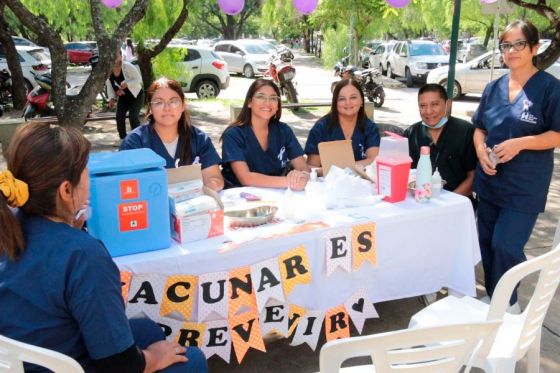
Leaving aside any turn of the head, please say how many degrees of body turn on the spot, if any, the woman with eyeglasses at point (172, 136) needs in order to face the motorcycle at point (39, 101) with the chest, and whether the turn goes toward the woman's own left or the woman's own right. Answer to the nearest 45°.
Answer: approximately 180°

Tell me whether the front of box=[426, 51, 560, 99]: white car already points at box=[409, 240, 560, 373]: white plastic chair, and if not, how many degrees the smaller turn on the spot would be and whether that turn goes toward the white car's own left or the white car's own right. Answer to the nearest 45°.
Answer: approximately 90° to the white car's own left

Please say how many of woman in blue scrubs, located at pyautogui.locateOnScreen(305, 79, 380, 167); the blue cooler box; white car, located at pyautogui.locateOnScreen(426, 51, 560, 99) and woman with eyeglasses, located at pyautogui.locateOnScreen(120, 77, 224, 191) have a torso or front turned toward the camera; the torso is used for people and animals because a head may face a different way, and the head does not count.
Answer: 3

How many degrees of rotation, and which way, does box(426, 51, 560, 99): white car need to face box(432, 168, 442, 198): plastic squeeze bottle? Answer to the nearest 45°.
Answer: approximately 90° to its left

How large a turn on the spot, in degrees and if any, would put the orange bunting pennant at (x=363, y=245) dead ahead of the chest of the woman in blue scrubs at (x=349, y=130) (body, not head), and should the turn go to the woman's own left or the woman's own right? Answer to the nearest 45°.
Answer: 0° — they already face it

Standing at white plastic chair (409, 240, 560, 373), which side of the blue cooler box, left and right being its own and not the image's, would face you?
left
